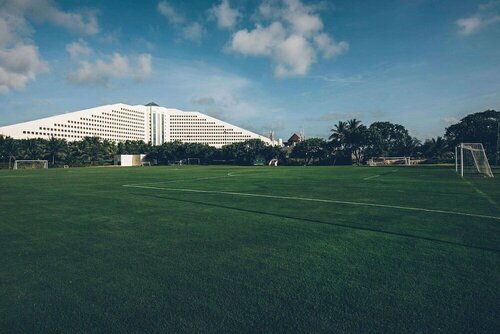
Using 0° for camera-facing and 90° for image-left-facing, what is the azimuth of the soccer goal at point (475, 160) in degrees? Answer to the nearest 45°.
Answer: approximately 90°
